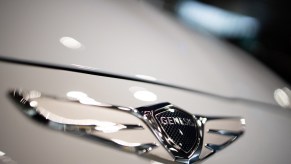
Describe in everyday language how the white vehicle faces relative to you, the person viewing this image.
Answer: facing the viewer and to the right of the viewer
